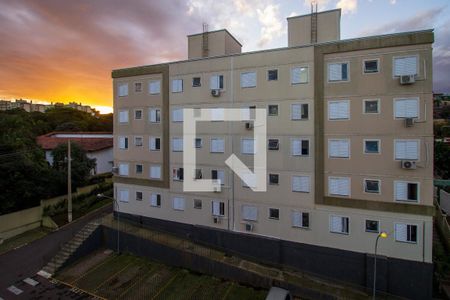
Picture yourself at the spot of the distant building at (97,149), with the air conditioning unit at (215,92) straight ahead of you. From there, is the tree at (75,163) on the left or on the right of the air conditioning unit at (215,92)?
right

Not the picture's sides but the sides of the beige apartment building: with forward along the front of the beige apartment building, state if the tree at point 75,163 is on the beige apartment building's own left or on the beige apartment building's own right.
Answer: on the beige apartment building's own right

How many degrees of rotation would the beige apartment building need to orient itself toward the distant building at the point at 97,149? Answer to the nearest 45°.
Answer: approximately 90° to its right
